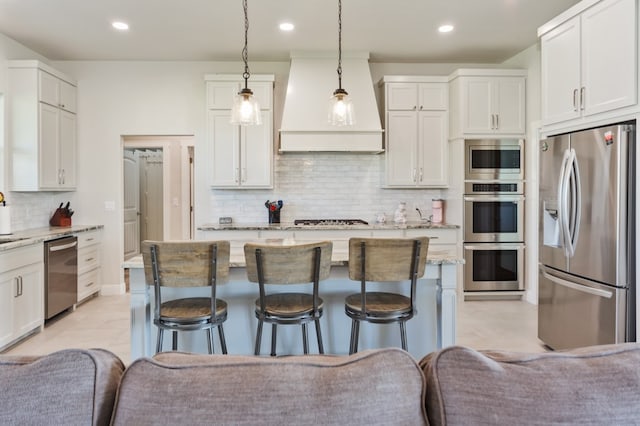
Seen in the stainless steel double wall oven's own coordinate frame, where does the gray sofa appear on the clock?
The gray sofa is roughly at 12 o'clock from the stainless steel double wall oven.

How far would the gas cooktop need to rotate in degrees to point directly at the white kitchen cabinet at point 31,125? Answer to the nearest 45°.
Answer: approximately 90° to its right

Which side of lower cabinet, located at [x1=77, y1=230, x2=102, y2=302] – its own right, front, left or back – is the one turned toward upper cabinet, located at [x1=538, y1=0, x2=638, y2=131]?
front

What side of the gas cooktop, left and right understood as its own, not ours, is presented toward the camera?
front

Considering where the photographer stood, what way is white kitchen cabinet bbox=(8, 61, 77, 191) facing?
facing the viewer and to the right of the viewer

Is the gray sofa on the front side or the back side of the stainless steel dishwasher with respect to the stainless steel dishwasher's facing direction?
on the front side

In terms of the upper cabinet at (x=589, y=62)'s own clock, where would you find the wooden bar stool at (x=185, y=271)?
The wooden bar stool is roughly at 12 o'clock from the upper cabinet.

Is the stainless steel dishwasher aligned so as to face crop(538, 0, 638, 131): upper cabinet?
yes

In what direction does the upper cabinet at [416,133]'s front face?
toward the camera

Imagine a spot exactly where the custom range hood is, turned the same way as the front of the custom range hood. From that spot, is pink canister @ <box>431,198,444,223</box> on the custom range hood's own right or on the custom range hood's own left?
on the custom range hood's own left

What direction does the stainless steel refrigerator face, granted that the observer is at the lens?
facing the viewer and to the left of the viewer

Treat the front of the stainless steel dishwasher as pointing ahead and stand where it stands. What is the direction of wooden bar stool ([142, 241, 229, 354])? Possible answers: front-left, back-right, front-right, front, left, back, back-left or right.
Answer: front-right

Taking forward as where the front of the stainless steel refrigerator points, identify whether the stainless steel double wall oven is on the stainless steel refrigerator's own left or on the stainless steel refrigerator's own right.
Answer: on the stainless steel refrigerator's own right

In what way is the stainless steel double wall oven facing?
toward the camera

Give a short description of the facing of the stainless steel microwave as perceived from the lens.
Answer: facing the viewer
